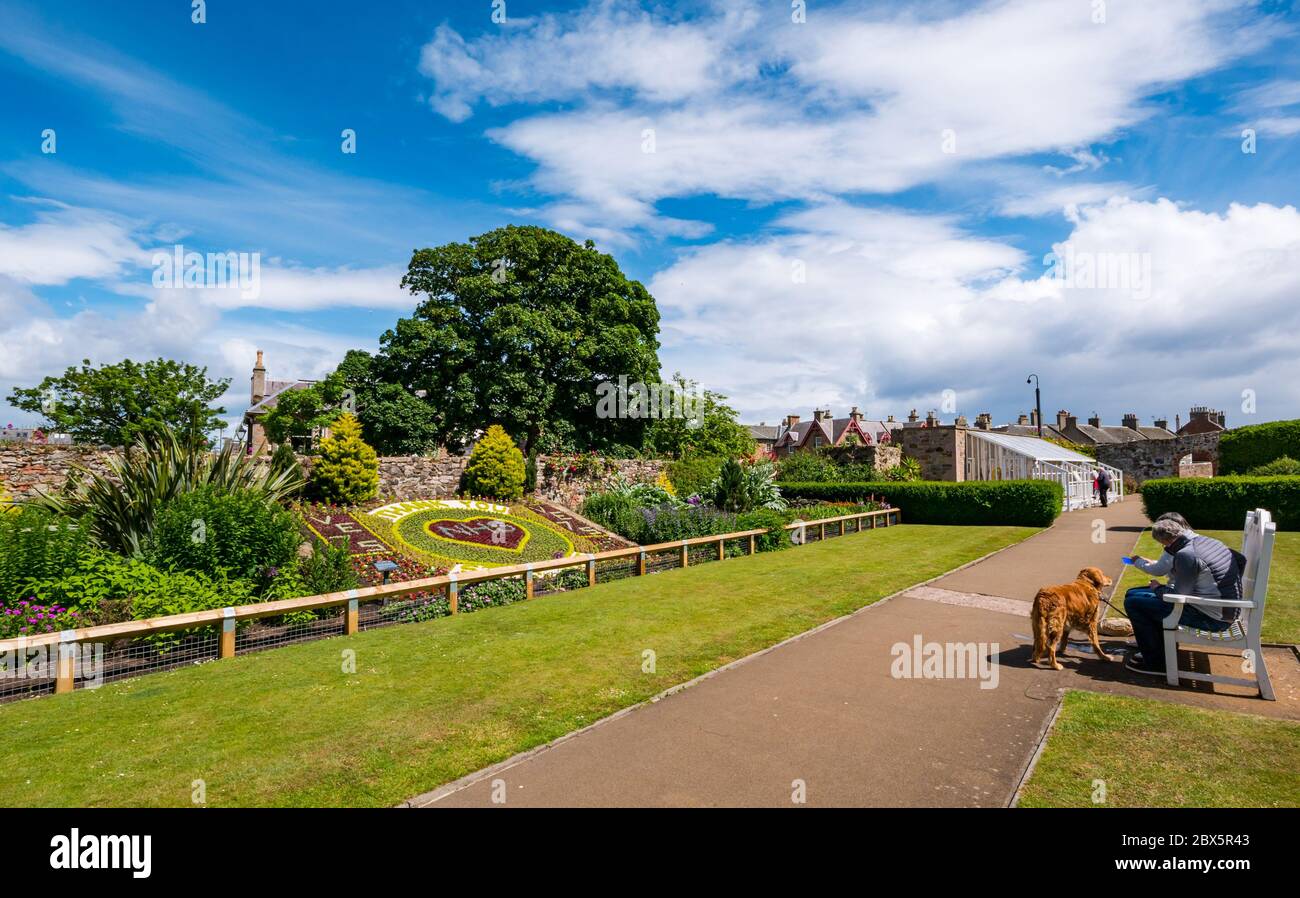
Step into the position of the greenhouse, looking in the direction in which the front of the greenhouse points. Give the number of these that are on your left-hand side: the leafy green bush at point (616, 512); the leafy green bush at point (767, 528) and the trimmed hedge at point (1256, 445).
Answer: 1

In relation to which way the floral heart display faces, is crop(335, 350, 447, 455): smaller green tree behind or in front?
behind

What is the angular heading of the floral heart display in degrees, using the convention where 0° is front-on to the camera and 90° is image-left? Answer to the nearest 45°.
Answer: approximately 315°

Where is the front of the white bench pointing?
to the viewer's left

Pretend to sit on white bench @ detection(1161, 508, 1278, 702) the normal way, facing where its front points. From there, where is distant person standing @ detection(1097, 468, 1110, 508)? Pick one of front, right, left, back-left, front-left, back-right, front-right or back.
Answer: right

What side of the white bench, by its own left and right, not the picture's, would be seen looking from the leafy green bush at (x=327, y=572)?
front

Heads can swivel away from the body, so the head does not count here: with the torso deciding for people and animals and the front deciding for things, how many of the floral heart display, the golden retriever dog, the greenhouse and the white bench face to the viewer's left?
1

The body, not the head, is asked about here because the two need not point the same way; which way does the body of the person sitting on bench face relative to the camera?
to the viewer's left

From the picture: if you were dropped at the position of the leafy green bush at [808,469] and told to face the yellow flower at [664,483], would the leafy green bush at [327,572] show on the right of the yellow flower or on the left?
left

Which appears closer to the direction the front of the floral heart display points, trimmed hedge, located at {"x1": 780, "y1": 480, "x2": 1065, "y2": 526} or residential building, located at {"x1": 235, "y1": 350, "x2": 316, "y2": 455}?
the trimmed hedge

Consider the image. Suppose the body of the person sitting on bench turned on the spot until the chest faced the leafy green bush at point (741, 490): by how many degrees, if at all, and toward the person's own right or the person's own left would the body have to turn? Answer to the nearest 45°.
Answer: approximately 45° to the person's own right

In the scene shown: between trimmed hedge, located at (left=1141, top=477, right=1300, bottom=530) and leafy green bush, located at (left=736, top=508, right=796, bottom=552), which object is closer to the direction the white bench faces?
the leafy green bush
